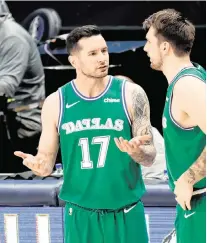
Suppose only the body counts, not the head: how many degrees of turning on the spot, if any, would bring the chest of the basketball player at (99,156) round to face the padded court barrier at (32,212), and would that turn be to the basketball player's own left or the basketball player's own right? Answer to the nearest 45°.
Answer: approximately 135° to the basketball player's own right

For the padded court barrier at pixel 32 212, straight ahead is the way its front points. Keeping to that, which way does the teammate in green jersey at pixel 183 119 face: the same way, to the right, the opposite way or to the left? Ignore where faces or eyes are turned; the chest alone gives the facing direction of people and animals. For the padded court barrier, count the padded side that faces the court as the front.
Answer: to the right

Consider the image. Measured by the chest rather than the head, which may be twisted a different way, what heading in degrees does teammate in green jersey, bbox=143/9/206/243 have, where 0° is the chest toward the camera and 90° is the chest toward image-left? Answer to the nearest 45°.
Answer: approximately 90°

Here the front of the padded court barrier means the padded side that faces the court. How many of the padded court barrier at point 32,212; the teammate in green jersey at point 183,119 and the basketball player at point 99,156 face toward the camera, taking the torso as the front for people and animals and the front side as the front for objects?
2

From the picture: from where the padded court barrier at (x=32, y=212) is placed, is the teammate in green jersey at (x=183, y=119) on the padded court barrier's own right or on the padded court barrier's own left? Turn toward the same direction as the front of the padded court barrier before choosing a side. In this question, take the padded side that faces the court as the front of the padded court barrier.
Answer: on the padded court barrier's own left

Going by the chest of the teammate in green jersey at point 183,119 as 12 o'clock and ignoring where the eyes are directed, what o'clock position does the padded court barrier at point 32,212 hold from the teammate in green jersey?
The padded court barrier is roughly at 1 o'clock from the teammate in green jersey.

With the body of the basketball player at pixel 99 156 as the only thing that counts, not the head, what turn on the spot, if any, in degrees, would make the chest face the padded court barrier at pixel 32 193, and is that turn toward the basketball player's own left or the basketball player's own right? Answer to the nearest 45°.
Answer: approximately 135° to the basketball player's own right

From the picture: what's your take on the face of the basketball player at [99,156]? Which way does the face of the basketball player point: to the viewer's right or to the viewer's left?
to the viewer's right

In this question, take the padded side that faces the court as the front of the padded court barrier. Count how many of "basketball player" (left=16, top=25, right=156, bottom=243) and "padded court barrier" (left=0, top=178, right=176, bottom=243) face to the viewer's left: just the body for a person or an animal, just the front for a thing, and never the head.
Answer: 0

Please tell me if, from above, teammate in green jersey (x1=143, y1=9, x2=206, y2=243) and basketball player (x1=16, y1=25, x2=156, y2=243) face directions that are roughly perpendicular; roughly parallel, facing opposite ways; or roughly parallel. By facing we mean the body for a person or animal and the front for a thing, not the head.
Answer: roughly perpendicular

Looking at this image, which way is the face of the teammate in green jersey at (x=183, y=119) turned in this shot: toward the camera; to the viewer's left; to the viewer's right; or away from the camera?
to the viewer's left
